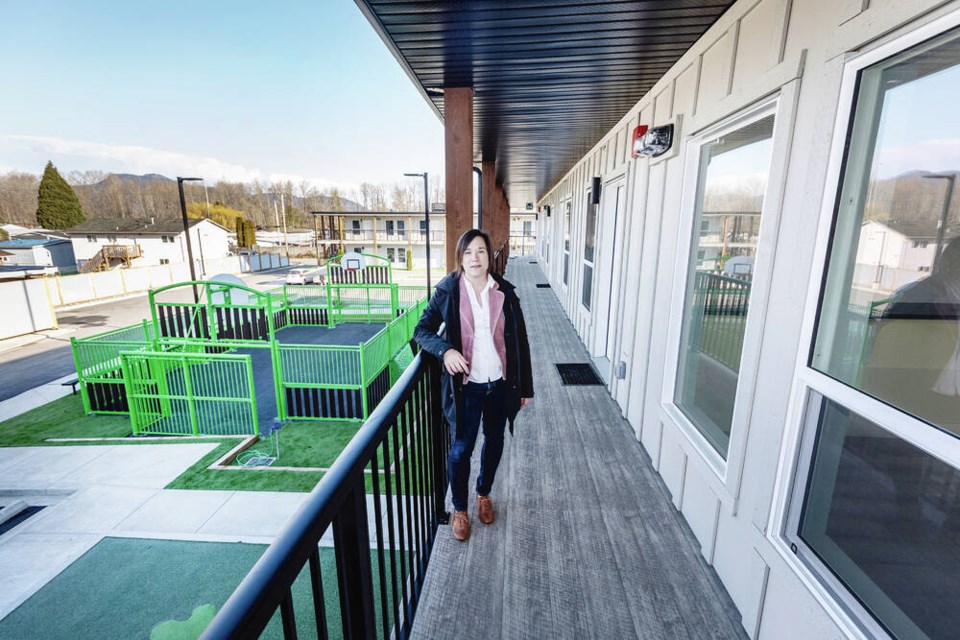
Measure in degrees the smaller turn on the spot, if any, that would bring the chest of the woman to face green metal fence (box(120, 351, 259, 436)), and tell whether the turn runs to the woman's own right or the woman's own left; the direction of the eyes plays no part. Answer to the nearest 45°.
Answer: approximately 135° to the woman's own right

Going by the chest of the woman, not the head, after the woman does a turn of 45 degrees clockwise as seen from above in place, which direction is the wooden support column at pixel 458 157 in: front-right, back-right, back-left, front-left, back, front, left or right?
back-right

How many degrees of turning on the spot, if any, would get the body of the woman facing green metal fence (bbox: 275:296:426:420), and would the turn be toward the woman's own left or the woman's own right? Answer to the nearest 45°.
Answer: approximately 135° to the woman's own right

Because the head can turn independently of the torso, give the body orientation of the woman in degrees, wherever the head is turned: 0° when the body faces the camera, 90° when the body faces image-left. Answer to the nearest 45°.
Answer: approximately 0°

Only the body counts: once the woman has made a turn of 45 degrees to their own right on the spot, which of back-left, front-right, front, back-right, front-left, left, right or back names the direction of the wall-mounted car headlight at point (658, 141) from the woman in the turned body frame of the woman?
back

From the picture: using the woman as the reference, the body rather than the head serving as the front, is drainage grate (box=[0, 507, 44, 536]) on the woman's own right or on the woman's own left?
on the woman's own right

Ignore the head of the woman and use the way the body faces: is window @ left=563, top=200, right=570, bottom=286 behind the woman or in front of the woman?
behind

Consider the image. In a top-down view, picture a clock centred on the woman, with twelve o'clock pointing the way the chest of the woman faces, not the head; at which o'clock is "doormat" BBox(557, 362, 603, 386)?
The doormat is roughly at 7 o'clock from the woman.

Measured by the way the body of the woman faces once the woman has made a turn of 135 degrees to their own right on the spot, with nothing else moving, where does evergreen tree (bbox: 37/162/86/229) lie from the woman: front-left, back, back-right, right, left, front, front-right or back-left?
front

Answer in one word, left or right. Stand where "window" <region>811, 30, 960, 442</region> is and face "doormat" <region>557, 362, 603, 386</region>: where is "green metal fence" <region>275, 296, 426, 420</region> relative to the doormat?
left

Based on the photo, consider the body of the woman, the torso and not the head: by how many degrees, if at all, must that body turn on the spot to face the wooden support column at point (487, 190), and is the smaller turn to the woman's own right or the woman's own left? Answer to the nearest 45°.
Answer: approximately 180°

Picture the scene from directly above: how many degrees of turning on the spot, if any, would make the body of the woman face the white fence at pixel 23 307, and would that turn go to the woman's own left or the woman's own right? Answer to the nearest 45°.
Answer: approximately 135° to the woman's own right

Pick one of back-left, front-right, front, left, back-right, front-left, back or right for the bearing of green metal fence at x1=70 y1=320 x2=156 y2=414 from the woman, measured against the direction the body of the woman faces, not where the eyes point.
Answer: back-right

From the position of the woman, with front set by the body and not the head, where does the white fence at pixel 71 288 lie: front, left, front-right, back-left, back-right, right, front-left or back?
back-right

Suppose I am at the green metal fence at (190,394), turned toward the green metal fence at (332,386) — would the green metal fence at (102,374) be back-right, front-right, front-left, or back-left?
back-left

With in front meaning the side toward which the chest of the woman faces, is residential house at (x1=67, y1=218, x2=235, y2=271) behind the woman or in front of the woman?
behind
